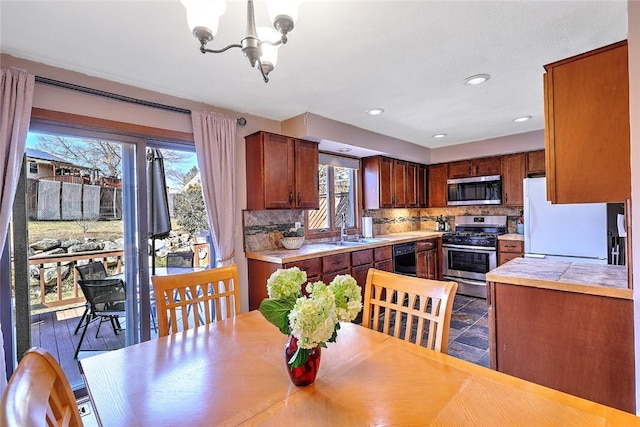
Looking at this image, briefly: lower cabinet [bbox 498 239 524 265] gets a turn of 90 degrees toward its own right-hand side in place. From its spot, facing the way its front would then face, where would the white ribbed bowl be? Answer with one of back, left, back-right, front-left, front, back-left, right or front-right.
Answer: front-left

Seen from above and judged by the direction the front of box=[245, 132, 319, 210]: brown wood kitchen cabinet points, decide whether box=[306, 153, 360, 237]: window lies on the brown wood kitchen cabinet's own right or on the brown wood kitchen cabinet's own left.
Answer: on the brown wood kitchen cabinet's own left

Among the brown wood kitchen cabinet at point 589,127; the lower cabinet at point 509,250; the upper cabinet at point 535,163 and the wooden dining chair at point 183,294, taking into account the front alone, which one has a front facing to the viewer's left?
the brown wood kitchen cabinet

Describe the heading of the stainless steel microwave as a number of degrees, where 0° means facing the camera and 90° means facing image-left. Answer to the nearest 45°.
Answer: approximately 0°

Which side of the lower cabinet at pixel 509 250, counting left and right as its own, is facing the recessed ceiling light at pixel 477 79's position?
front

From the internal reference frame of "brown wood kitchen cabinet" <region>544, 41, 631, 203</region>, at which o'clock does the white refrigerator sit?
The white refrigerator is roughly at 3 o'clock from the brown wood kitchen cabinet.

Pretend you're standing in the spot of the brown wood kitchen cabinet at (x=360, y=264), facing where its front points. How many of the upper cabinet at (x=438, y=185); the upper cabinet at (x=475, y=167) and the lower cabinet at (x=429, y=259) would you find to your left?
3

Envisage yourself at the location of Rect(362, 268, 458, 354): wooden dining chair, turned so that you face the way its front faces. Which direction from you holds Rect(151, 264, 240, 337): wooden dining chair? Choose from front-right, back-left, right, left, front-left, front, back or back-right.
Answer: front-right

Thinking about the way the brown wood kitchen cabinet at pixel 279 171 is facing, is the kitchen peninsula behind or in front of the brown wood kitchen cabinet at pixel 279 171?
in front

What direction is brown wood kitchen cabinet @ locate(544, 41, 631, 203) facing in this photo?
to the viewer's left

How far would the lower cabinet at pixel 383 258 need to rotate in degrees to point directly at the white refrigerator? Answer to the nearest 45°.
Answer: approximately 45° to its left

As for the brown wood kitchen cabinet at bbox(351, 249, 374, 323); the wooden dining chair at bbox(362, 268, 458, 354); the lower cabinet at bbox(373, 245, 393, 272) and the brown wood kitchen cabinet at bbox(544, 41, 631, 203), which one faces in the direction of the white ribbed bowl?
the brown wood kitchen cabinet at bbox(544, 41, 631, 203)

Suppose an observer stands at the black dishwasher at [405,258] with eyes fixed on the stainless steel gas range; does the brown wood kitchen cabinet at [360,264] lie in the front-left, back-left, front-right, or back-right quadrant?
back-right

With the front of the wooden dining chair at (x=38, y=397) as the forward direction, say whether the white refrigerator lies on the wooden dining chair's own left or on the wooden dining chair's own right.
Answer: on the wooden dining chair's own right

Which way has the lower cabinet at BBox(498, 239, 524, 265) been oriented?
toward the camera

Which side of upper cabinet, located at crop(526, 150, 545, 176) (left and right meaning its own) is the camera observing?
front

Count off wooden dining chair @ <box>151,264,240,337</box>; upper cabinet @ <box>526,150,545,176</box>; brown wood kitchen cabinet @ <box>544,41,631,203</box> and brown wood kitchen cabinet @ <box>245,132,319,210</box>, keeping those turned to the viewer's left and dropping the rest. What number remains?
1
